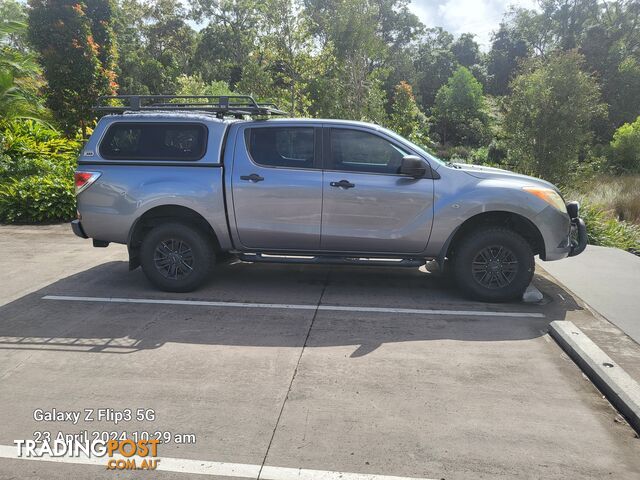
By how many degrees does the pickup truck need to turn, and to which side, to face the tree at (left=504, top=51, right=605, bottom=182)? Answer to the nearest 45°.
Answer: approximately 45° to its left

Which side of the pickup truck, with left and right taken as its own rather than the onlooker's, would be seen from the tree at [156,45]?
left

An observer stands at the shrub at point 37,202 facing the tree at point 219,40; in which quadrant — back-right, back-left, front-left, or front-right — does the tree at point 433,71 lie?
front-right

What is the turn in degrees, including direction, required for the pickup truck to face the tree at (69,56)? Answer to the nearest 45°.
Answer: approximately 135° to its left

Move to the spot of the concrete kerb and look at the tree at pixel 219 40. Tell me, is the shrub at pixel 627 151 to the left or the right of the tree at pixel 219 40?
right

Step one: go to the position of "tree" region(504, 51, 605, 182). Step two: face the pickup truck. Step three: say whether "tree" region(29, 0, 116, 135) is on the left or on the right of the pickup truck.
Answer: right

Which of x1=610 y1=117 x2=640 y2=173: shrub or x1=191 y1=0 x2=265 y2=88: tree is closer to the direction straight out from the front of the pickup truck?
the shrub

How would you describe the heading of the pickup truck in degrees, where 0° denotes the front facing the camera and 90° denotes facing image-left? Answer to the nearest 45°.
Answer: approximately 270°

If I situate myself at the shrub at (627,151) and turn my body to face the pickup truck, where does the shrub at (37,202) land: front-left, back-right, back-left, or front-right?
front-right

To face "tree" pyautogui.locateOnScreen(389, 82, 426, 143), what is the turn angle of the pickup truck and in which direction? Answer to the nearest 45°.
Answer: approximately 90° to its left

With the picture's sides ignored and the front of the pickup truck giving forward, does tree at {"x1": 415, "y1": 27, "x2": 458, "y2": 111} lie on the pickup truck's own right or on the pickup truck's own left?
on the pickup truck's own left

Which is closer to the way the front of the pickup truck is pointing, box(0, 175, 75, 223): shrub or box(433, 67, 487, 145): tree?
the tree

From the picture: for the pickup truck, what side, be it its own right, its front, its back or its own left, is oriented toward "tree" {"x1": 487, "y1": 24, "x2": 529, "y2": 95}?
left

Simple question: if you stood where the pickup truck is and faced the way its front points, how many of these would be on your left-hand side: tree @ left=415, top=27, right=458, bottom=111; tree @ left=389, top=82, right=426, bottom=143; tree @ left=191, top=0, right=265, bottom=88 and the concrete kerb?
3

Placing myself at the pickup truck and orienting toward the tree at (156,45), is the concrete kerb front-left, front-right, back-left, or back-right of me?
back-right

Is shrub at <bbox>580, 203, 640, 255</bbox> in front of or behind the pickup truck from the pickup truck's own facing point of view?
in front
